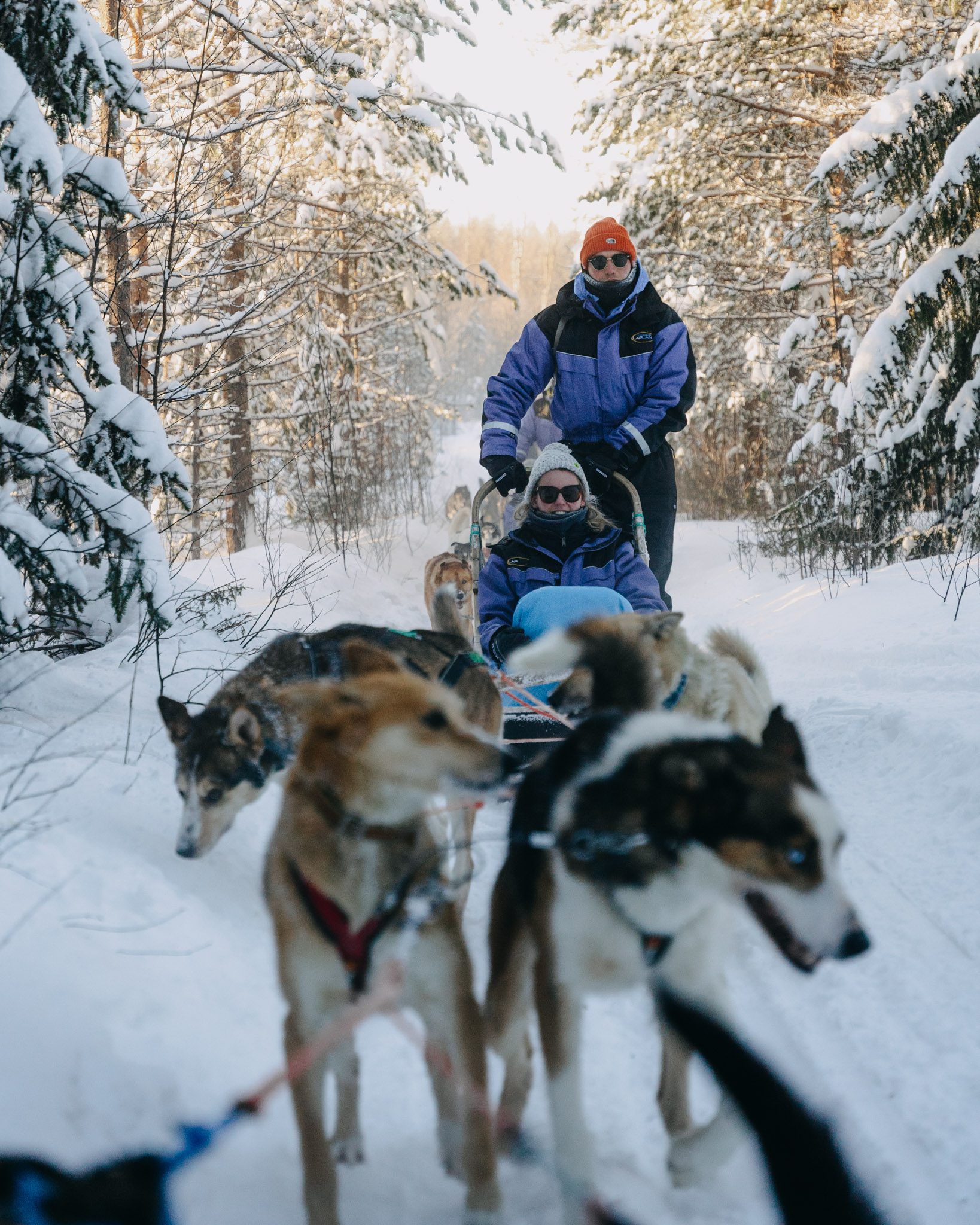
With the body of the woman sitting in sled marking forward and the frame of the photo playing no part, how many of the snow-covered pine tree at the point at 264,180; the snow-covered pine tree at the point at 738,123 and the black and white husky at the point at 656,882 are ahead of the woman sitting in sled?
1

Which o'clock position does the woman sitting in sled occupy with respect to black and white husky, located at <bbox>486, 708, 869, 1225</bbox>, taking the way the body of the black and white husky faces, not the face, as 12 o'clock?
The woman sitting in sled is roughly at 7 o'clock from the black and white husky.

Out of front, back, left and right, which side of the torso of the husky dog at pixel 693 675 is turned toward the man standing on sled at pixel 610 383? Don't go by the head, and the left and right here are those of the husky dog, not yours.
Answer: right

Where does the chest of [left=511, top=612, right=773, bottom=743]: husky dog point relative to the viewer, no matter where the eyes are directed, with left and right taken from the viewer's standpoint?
facing to the left of the viewer

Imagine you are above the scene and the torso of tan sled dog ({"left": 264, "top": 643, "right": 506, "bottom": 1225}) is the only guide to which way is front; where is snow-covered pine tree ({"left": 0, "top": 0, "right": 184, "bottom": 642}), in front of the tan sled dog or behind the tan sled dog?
behind

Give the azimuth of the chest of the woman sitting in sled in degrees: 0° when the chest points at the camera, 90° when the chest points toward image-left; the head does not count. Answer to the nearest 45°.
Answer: approximately 0°
